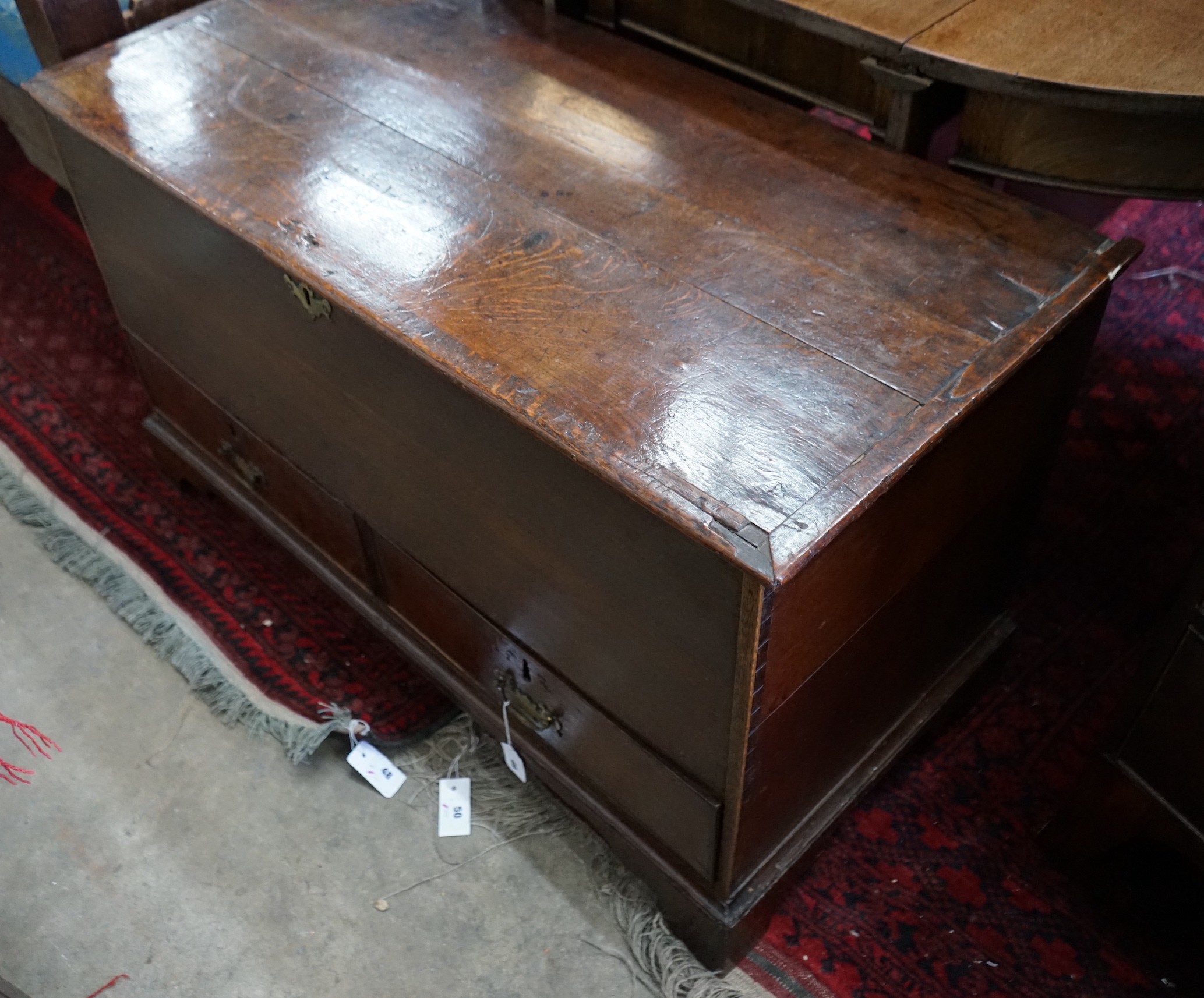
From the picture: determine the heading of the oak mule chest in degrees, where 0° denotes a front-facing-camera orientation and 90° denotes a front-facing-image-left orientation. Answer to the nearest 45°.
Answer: approximately 45°
